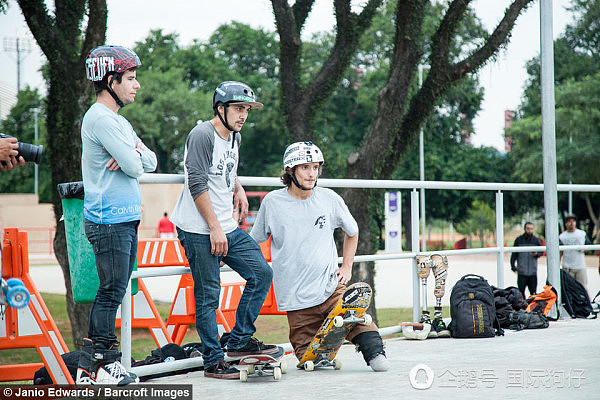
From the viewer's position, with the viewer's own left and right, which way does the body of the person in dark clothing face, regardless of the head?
facing the viewer

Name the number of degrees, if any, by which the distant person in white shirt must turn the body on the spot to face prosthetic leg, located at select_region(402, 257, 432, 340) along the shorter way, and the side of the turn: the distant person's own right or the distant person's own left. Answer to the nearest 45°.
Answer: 0° — they already face it

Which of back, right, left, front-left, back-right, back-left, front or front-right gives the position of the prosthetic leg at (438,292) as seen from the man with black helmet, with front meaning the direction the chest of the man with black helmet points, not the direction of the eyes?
left

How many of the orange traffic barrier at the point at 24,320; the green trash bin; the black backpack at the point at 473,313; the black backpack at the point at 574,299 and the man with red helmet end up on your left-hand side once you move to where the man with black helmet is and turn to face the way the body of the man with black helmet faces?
2

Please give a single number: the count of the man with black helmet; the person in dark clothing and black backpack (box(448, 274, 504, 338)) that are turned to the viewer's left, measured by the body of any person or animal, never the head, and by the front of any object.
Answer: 0

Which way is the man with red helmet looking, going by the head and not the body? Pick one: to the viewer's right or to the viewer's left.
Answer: to the viewer's right

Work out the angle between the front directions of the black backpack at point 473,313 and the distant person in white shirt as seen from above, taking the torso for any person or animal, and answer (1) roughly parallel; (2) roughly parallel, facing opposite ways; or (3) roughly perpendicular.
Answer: roughly parallel

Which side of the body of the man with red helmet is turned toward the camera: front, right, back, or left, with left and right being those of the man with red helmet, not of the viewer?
right

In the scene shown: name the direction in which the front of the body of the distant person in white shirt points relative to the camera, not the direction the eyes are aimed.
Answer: toward the camera

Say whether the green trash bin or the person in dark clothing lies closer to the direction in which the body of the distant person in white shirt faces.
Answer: the green trash bin
